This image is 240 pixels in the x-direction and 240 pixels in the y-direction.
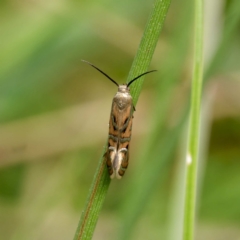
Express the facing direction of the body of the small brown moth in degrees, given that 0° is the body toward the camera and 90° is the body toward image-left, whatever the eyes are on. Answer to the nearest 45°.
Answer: approximately 180°
